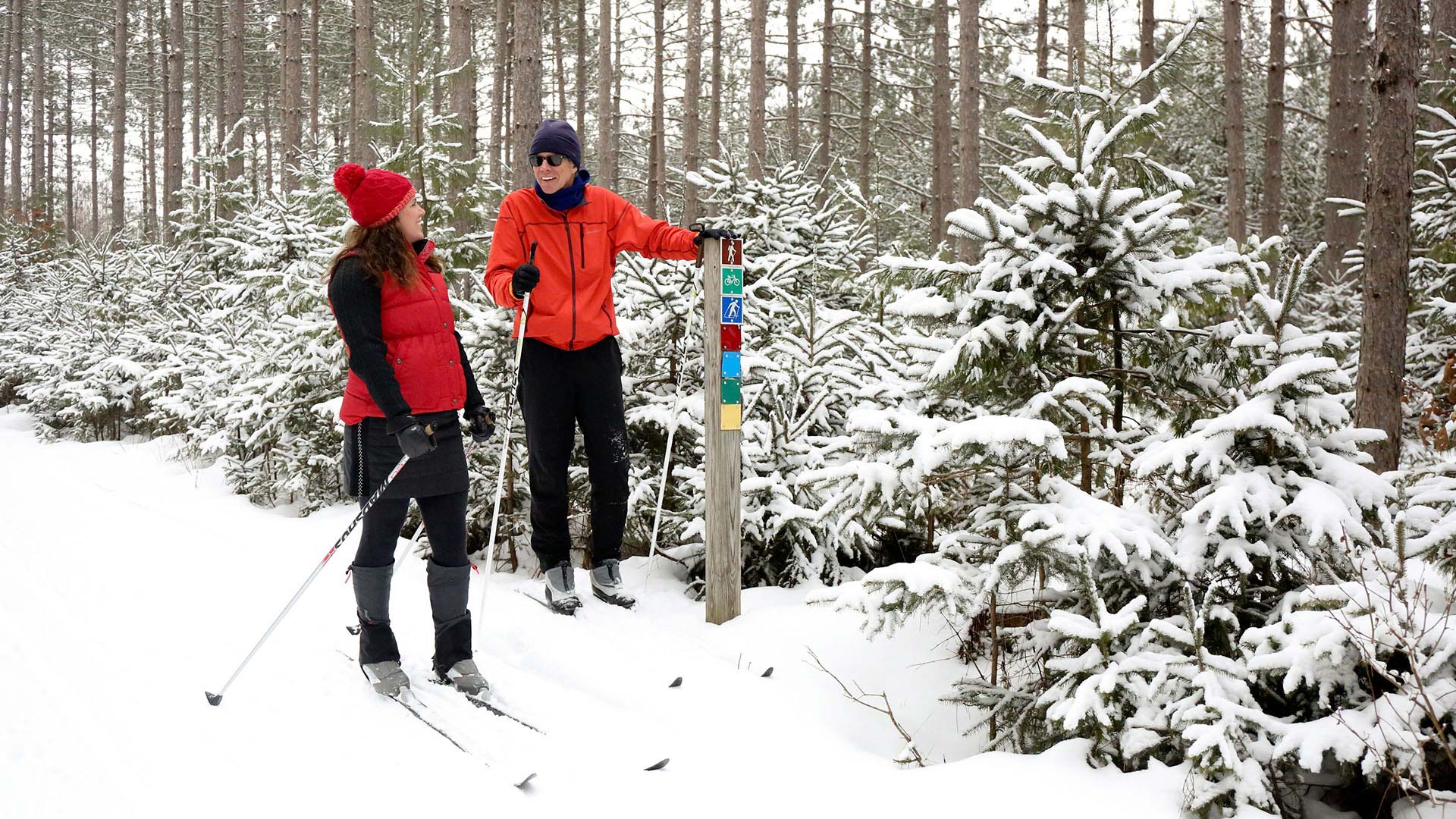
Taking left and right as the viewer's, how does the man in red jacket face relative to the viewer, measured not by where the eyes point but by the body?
facing the viewer

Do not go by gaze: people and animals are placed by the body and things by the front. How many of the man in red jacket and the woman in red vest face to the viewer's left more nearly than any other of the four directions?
0

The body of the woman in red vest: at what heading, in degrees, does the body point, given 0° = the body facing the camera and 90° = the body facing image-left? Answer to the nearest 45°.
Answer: approximately 315°

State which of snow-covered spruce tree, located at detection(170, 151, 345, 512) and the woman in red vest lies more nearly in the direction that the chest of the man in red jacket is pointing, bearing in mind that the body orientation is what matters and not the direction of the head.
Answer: the woman in red vest

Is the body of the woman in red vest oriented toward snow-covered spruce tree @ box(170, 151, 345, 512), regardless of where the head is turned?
no

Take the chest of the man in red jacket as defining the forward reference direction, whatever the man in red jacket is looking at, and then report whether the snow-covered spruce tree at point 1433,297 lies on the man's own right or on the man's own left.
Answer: on the man's own left

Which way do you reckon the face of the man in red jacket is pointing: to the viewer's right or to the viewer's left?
to the viewer's left

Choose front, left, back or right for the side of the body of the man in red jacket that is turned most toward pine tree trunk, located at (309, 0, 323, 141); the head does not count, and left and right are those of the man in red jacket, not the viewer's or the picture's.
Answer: back

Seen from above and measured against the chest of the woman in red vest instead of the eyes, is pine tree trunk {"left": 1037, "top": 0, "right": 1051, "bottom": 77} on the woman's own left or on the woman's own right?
on the woman's own left

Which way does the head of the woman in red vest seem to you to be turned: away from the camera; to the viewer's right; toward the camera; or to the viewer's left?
to the viewer's right

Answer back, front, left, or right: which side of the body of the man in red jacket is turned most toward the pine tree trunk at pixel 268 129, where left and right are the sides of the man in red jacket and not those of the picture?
back

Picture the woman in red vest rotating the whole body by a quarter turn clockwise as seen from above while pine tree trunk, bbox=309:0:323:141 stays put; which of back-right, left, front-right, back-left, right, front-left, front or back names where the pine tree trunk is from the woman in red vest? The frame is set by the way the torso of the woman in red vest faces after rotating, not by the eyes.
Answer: back-right

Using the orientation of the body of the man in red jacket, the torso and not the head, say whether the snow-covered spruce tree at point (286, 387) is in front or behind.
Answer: behind
